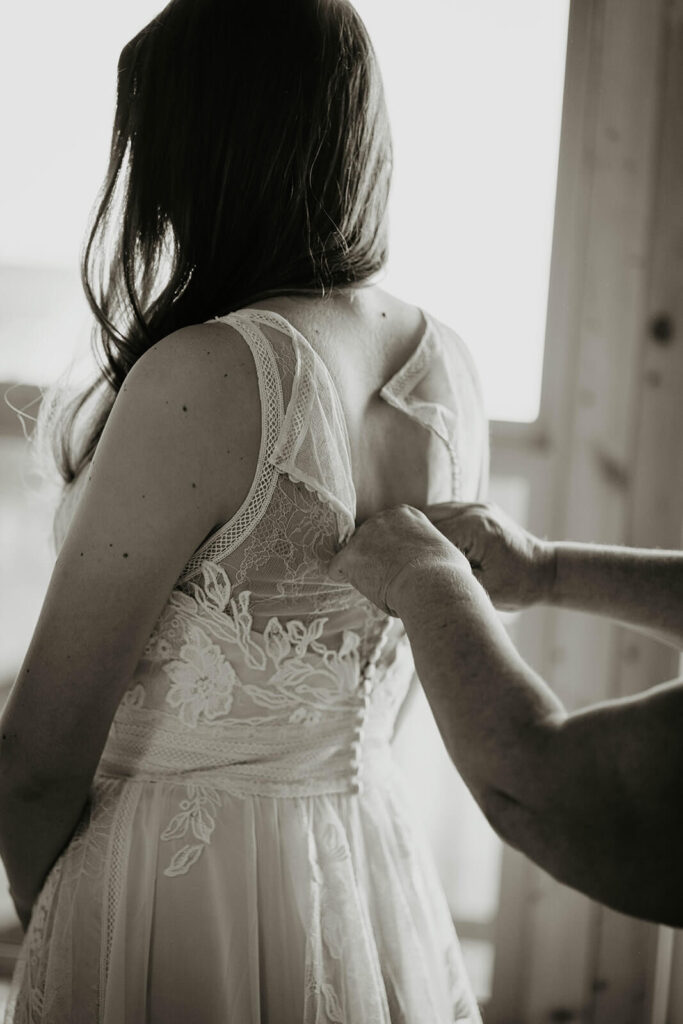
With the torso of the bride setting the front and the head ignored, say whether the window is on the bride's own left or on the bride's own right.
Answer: on the bride's own right
